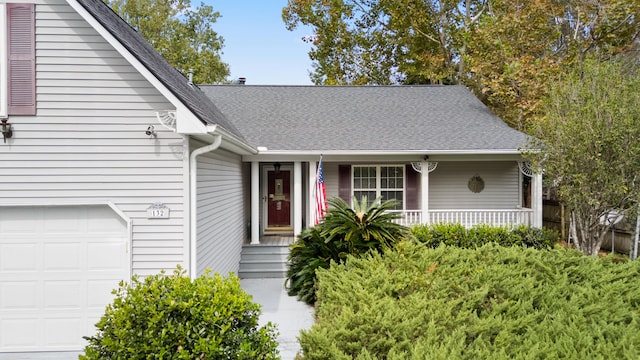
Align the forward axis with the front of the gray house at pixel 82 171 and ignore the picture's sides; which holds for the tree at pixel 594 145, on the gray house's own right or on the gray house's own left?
on the gray house's own left

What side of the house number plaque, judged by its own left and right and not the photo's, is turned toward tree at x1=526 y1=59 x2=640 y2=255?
left

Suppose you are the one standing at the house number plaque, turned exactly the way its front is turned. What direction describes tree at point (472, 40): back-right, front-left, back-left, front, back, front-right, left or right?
back-left

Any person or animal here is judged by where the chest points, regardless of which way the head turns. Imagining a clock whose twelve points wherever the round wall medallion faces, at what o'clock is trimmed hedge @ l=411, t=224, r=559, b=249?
The trimmed hedge is roughly at 12 o'clock from the round wall medallion.

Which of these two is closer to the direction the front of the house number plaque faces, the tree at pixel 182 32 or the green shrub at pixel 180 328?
the green shrub

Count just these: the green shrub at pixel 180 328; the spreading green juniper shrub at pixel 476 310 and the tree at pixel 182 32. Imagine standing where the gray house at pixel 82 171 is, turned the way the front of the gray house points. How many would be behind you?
1

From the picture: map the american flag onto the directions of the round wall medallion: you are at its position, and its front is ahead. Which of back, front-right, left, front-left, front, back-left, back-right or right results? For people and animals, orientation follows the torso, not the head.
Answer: front-right

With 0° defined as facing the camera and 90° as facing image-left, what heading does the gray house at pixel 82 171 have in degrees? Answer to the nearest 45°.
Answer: approximately 0°

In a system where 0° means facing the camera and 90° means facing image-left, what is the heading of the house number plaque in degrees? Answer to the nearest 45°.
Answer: approximately 0°

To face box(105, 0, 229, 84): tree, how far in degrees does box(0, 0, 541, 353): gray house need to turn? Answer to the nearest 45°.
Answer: approximately 180°

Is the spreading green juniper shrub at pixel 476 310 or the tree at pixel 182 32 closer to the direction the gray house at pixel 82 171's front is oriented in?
the spreading green juniper shrub

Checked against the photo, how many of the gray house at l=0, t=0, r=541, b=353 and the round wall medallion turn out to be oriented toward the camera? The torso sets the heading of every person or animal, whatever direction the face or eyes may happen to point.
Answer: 2
